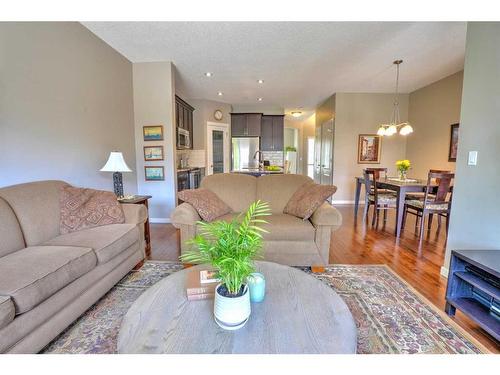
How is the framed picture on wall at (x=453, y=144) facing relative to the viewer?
to the viewer's left

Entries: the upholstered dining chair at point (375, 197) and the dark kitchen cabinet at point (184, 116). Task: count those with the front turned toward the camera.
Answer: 0

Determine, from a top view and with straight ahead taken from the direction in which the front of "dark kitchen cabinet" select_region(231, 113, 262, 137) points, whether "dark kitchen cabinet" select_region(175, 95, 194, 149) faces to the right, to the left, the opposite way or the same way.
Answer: to the left

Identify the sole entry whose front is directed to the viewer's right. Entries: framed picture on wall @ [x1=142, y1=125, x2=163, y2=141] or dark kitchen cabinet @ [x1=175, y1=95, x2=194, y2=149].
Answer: the dark kitchen cabinet

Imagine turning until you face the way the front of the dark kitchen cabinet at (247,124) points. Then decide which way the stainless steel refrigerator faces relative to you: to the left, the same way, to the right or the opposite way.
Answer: the same way

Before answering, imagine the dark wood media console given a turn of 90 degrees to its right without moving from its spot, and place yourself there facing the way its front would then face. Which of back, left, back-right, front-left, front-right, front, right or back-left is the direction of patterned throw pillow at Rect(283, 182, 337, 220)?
front-left

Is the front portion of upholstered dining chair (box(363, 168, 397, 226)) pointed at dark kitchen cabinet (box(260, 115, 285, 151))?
no

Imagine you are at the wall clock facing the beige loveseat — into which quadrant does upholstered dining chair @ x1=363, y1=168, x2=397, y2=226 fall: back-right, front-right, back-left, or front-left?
front-left

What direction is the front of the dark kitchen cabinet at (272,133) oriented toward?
toward the camera

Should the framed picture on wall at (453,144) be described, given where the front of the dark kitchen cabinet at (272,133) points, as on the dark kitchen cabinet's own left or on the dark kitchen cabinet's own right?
on the dark kitchen cabinet's own left

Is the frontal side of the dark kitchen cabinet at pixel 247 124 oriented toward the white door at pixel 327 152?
no

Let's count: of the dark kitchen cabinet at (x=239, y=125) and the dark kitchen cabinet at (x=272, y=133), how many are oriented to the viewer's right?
0

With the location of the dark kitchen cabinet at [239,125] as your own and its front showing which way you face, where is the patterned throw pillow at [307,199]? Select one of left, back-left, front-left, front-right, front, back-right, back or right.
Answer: front

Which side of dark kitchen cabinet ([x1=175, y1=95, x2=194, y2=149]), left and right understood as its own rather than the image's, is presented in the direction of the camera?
right

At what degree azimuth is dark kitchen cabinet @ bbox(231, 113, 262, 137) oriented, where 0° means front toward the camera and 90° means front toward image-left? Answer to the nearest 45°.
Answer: approximately 0°

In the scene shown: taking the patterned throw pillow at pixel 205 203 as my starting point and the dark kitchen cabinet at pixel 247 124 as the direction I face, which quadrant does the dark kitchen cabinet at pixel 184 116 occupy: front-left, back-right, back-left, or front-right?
front-left

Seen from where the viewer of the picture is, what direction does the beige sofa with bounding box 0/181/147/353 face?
facing the viewer and to the right of the viewer

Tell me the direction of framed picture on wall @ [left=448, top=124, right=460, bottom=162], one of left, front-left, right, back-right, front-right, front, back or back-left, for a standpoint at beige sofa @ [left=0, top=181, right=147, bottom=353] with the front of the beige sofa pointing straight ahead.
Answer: front-left

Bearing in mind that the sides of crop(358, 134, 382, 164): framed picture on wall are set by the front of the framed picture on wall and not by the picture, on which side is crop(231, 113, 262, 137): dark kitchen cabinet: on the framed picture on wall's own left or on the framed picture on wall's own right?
on the framed picture on wall's own right

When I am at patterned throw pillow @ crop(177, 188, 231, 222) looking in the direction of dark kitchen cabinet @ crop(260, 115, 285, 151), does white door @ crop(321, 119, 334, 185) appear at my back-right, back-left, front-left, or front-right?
front-right

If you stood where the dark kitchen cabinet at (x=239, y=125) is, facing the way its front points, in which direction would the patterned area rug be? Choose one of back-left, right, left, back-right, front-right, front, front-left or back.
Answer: front
